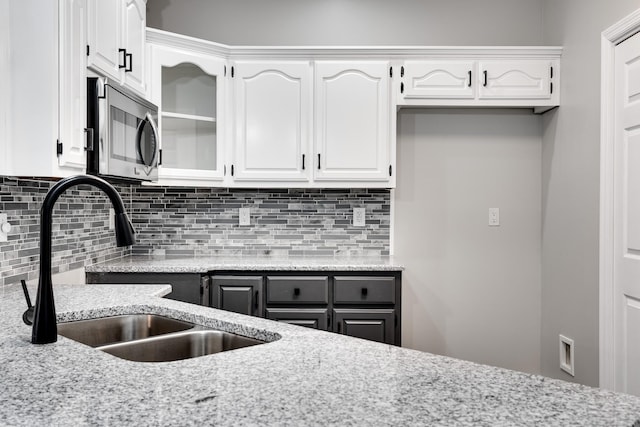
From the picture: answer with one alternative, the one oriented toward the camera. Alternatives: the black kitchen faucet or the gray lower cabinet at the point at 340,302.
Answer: the gray lower cabinet

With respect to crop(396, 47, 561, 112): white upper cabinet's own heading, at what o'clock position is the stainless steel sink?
The stainless steel sink is roughly at 1 o'clock from the white upper cabinet.

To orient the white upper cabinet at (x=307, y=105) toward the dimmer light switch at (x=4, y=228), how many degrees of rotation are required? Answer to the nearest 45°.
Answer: approximately 45° to its right

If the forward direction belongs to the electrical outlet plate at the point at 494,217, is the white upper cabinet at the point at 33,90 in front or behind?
in front

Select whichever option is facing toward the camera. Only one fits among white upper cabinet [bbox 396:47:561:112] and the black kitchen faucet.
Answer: the white upper cabinet

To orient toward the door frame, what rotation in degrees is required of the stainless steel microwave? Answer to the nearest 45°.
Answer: approximately 45° to its left

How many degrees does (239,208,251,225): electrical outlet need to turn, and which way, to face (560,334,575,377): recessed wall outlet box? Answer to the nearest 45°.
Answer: approximately 90° to its left

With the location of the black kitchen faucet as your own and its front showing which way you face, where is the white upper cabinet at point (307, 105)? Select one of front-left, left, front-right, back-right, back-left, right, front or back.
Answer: front-left

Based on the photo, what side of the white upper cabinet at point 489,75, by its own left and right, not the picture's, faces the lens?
front

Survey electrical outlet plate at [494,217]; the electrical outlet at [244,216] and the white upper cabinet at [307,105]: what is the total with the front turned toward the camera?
3

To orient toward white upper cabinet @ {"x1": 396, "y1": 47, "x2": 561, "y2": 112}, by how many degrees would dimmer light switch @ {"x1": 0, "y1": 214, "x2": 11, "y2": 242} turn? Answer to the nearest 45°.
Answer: approximately 45° to its left

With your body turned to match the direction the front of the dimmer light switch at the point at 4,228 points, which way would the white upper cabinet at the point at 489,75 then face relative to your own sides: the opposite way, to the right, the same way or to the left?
to the right

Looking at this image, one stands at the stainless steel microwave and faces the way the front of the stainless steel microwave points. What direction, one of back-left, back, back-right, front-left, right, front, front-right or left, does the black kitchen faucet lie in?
front-right

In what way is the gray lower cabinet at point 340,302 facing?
toward the camera
